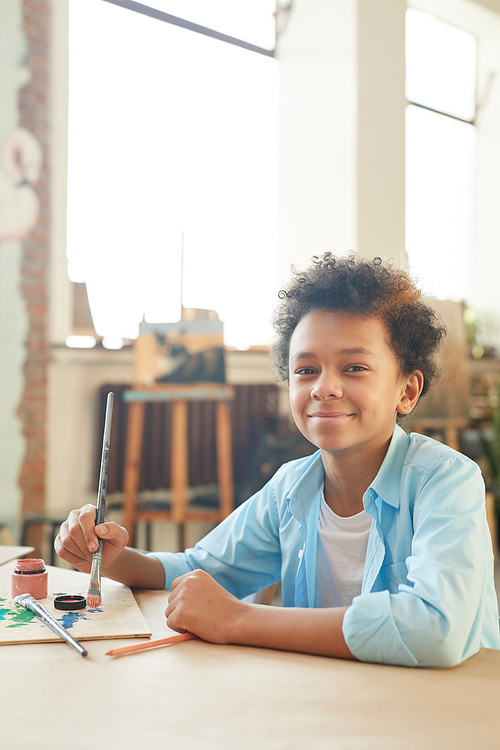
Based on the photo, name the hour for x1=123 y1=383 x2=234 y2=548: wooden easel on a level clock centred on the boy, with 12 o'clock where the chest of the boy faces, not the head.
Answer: The wooden easel is roughly at 4 o'clock from the boy.

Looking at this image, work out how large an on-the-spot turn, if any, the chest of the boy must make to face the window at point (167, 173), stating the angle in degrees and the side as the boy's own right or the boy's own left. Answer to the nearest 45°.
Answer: approximately 135° to the boy's own right

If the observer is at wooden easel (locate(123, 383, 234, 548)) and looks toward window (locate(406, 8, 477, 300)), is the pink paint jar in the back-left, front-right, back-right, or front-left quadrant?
back-right

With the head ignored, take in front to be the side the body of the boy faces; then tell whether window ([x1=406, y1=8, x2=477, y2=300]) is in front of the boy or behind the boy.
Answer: behind

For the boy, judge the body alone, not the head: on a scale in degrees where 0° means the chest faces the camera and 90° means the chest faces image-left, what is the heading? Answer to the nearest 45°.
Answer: approximately 45°
